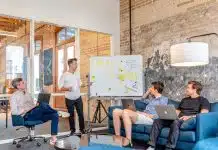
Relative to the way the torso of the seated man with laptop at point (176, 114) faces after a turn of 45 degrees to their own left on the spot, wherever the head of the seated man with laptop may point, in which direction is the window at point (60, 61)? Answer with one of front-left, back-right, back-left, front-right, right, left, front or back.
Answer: back-right

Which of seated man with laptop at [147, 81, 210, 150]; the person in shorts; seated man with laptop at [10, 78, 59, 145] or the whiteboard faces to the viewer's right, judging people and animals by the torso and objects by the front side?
seated man with laptop at [10, 78, 59, 145]

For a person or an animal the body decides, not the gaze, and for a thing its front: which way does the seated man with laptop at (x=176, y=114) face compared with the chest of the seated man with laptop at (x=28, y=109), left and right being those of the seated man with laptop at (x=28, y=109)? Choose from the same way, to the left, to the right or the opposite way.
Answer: the opposite way

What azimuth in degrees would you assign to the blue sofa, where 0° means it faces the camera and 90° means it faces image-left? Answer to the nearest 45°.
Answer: approximately 45°

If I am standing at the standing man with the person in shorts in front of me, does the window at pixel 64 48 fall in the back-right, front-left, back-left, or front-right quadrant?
back-left

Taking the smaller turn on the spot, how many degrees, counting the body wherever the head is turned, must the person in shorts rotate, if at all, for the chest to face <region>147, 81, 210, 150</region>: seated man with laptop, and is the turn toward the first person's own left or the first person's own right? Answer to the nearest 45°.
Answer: approximately 135° to the first person's own left

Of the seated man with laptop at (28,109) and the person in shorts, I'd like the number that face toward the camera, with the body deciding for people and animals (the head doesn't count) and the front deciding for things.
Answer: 0

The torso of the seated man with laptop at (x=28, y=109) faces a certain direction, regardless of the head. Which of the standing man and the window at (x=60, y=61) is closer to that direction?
the standing man

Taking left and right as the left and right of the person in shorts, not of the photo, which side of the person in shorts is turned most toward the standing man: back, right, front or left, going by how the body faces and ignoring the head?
front

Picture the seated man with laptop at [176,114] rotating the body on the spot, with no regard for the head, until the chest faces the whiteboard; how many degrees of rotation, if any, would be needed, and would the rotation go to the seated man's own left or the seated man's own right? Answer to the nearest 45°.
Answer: approximately 90° to the seated man's own right

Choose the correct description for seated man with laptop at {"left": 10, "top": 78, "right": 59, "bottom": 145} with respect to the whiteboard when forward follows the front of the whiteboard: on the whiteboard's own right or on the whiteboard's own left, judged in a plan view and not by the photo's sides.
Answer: on the whiteboard's own right

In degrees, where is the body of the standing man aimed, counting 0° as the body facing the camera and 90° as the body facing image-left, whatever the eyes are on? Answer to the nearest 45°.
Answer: approximately 315°

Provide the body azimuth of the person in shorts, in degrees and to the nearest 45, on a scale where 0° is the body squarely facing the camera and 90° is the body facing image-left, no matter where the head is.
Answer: approximately 90°

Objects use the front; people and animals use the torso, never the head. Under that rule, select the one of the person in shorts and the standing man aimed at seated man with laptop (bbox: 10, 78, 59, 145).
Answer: the person in shorts

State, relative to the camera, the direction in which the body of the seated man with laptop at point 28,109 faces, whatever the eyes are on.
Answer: to the viewer's right
